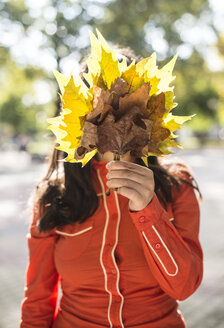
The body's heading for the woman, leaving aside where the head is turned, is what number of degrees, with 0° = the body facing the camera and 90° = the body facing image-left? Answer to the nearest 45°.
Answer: approximately 0°
